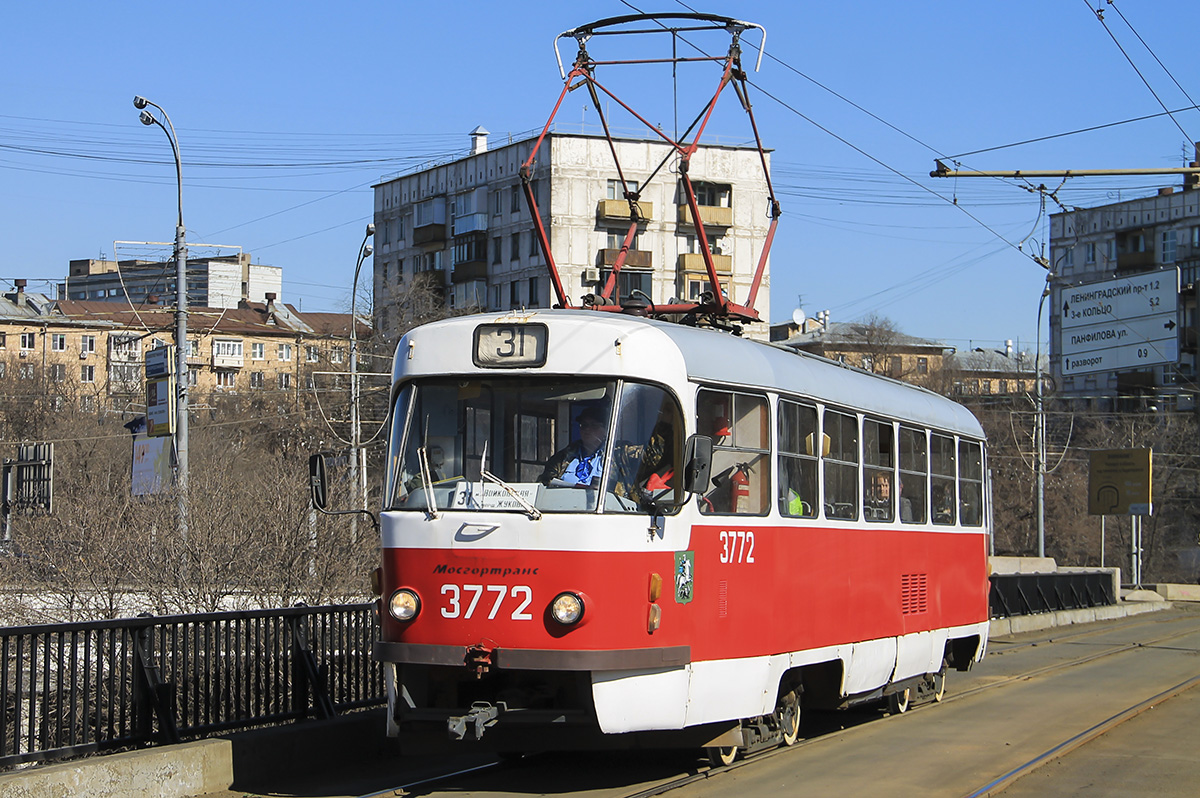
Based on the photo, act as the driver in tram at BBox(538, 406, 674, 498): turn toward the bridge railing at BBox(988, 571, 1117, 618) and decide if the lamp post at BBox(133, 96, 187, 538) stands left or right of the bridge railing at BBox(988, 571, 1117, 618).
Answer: left

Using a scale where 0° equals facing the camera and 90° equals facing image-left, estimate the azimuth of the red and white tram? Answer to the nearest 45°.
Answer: approximately 45°

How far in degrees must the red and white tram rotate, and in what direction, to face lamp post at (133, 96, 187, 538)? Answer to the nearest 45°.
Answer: approximately 90° to its right

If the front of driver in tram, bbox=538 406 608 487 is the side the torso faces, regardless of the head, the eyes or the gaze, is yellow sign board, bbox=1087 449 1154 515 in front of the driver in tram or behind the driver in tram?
behind

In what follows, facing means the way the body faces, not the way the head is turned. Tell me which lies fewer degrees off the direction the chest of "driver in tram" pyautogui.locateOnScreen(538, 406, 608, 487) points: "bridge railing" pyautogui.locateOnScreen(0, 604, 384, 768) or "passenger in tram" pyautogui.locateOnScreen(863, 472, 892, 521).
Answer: the bridge railing
